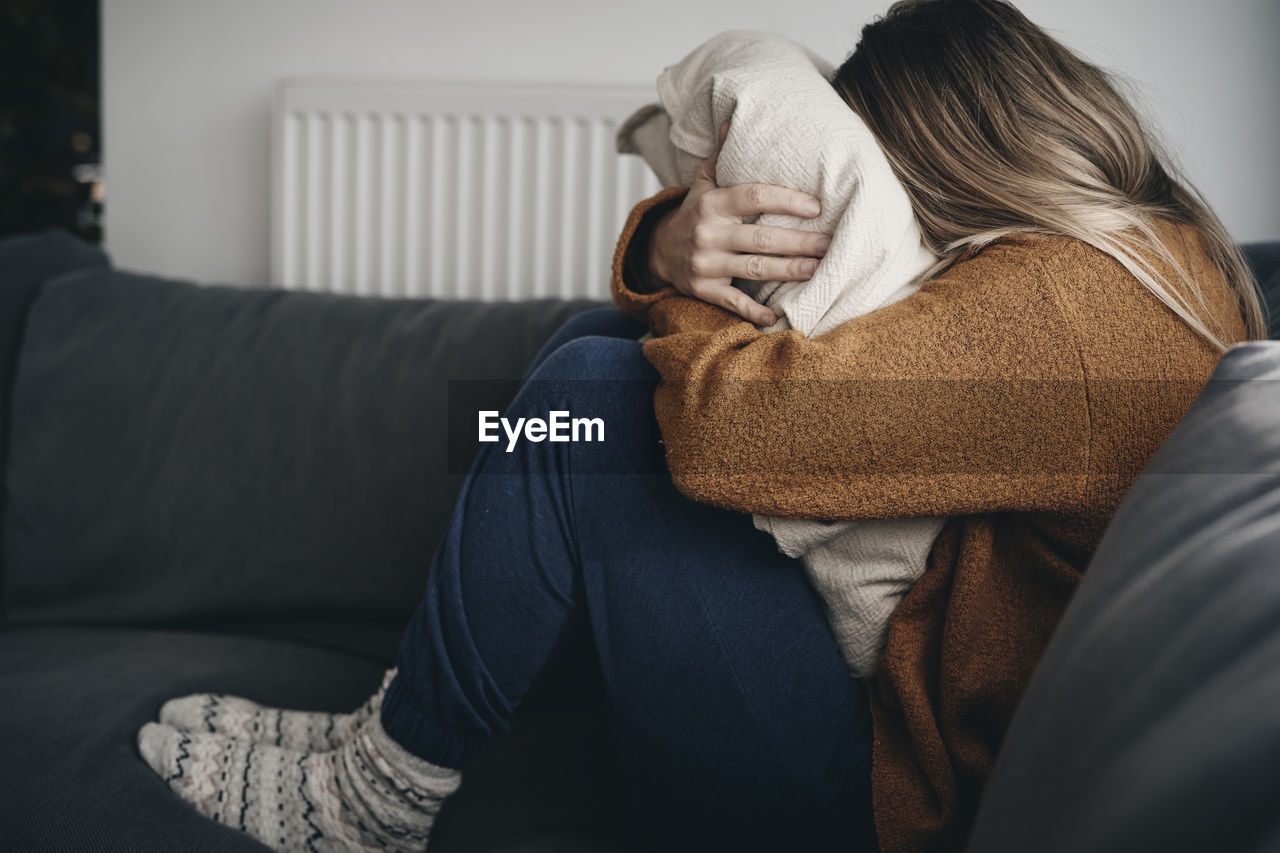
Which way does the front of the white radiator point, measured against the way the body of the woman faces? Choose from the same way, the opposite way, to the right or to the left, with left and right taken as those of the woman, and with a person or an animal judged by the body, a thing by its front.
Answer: to the left

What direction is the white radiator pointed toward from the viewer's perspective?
toward the camera

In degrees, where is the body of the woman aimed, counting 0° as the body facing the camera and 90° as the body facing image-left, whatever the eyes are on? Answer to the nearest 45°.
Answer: approximately 90°

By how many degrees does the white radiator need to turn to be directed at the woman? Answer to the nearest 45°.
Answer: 0° — it already faces them

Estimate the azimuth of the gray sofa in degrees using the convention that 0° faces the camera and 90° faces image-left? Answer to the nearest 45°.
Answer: approximately 0°

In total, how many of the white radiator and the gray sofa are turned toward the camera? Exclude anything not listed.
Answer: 2
